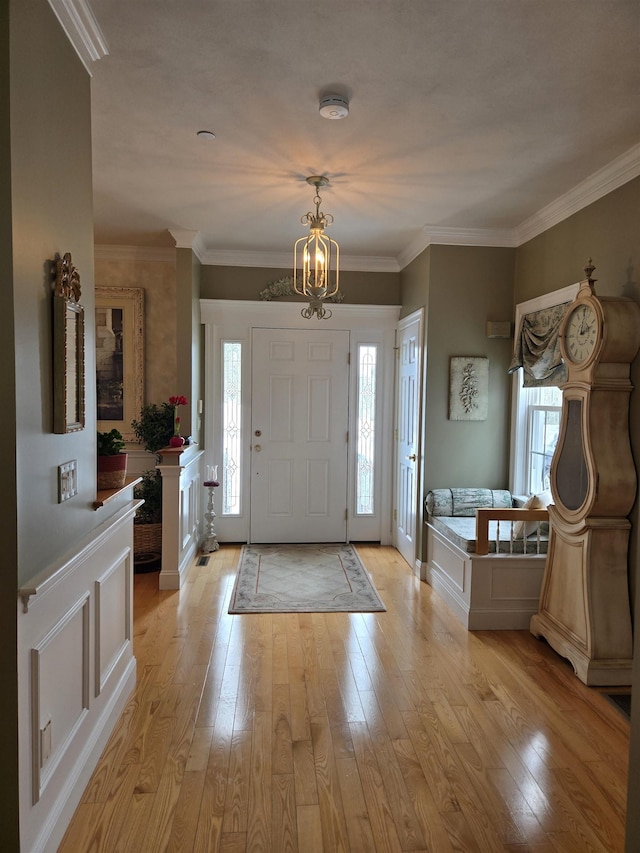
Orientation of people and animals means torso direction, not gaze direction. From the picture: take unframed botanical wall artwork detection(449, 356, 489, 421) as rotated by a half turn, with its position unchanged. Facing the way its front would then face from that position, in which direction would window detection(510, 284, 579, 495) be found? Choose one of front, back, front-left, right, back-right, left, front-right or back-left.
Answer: right

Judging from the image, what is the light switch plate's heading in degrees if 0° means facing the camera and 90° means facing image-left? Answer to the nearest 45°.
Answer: approximately 315°

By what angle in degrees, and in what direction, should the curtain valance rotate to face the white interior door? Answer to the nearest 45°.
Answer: approximately 90° to its right

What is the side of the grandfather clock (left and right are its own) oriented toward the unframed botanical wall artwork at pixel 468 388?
right

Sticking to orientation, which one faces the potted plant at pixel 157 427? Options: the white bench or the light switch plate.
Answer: the white bench

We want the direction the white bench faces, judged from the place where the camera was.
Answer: facing to the left of the viewer

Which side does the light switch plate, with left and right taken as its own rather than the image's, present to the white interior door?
left

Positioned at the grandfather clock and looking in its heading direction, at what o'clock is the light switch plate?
The light switch plate is roughly at 12 o'clock from the grandfather clock.
